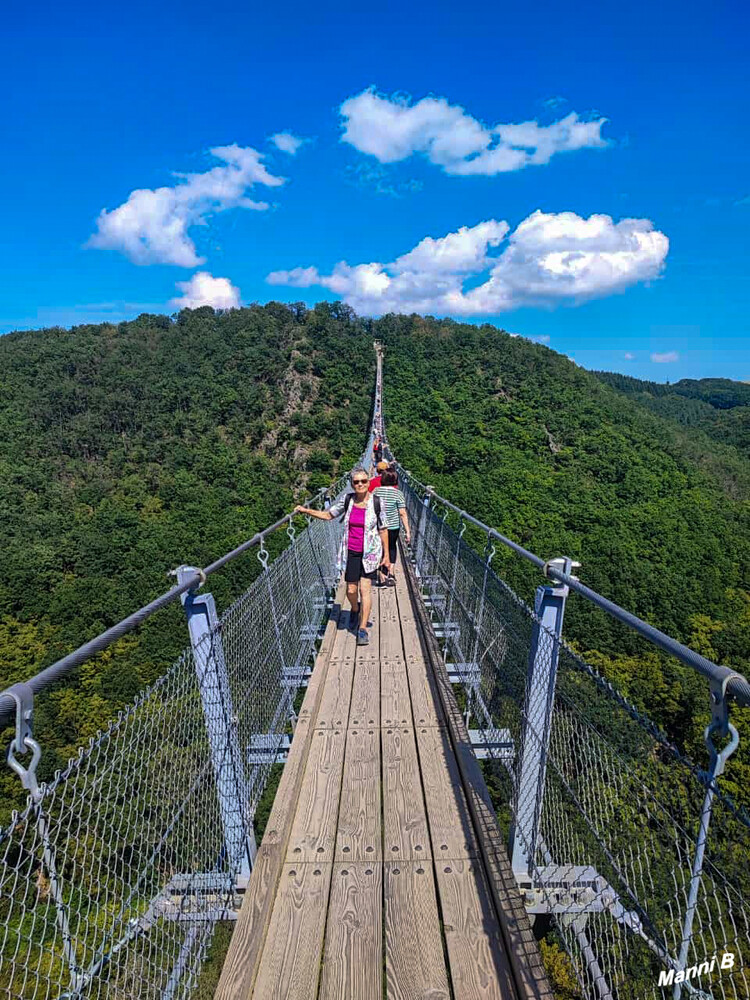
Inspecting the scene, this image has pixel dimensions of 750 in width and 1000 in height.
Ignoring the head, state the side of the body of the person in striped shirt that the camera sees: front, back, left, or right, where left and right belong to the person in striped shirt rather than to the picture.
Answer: back

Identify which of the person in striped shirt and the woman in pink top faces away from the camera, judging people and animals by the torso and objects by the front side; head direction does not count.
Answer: the person in striped shirt

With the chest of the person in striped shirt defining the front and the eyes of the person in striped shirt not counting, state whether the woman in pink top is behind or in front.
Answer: behind

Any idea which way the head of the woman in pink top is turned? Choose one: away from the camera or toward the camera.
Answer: toward the camera

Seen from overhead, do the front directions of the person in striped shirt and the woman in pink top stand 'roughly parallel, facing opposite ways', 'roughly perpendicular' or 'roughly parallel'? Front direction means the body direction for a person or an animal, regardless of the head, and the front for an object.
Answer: roughly parallel, facing opposite ways

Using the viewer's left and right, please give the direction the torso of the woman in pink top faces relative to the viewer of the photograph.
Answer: facing the viewer

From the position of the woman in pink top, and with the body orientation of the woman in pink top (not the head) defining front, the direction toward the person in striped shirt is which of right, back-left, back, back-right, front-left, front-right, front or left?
back
